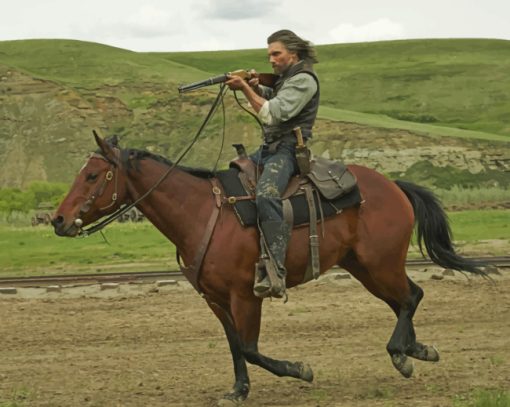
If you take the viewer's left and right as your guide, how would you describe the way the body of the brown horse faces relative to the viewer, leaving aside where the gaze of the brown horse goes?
facing to the left of the viewer
